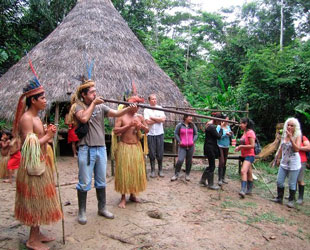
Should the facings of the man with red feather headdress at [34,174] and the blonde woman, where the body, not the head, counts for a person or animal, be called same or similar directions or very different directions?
very different directions

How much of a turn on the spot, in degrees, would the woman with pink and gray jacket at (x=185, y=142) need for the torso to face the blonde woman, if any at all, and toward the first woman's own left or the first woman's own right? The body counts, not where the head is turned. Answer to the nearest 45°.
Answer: approximately 45° to the first woman's own left

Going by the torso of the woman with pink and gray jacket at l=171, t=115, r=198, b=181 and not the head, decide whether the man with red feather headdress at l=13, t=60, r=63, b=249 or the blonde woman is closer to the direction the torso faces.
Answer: the man with red feather headdress

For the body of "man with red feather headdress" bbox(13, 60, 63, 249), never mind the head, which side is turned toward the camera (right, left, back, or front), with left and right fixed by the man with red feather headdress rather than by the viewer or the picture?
right

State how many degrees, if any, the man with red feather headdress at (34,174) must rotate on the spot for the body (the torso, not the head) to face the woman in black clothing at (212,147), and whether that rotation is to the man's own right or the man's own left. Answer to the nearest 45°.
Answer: approximately 45° to the man's own left

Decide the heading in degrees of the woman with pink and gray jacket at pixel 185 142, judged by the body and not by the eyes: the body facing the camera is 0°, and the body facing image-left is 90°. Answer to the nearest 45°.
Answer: approximately 0°

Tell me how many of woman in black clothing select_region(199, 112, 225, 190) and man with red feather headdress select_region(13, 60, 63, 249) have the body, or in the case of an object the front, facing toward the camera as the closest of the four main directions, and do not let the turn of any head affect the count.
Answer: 0
